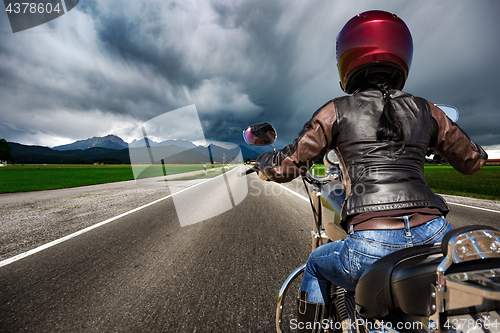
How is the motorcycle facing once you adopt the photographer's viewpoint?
facing away from the viewer and to the left of the viewer
